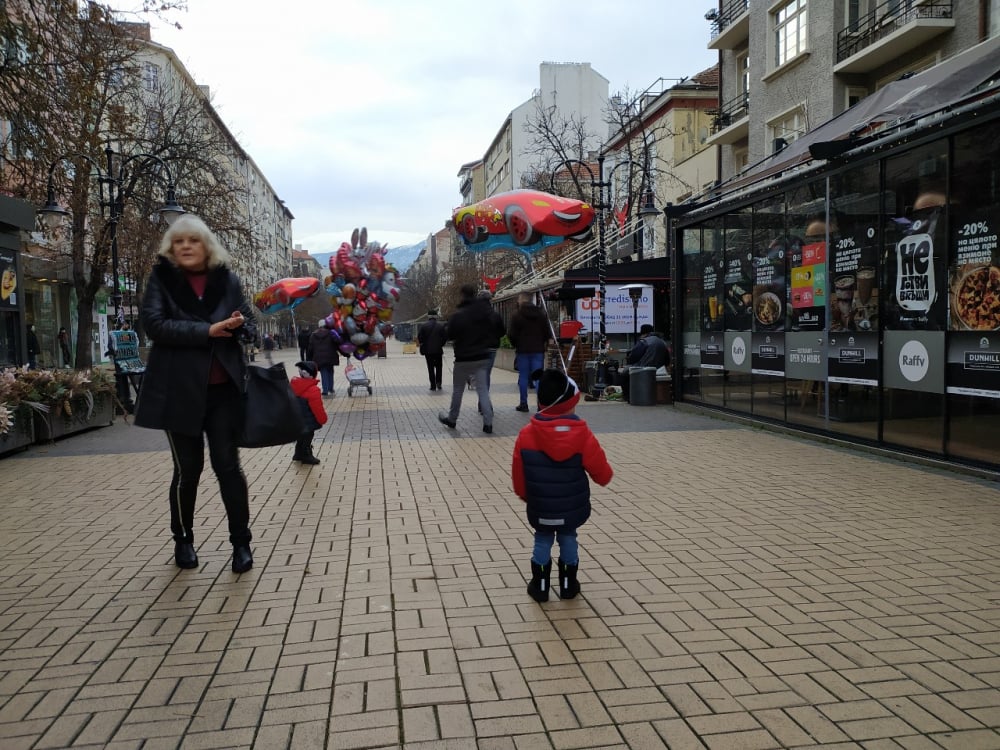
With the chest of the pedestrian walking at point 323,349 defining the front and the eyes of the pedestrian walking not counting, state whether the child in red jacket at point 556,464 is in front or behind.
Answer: behind

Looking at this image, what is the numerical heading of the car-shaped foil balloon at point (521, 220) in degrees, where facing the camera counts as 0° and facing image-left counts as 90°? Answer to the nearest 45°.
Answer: approximately 315°

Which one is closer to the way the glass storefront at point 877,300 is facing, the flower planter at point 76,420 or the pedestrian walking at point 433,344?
the flower planter

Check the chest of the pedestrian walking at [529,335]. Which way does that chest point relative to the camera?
away from the camera

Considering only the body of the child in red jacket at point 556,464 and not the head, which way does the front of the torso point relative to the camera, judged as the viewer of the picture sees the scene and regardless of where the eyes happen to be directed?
away from the camera

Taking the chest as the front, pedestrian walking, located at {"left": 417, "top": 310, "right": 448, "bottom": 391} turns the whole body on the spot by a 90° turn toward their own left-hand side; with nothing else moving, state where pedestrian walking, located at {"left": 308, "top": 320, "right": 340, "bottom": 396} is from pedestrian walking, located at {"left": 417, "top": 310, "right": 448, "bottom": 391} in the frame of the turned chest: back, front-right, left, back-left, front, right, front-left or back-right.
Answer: front-left

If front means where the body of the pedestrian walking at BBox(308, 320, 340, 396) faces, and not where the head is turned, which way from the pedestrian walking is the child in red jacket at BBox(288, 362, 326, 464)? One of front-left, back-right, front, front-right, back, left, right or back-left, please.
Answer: back

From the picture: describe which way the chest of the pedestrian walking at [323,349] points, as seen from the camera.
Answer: away from the camera

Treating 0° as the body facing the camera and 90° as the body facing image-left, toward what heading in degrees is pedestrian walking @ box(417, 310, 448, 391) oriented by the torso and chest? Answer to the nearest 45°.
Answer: approximately 180°

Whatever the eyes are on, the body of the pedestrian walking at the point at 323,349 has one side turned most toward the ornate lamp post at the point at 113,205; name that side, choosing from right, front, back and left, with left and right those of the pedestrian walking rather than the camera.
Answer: left

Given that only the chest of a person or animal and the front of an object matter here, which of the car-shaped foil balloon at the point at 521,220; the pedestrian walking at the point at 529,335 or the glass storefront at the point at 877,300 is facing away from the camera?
the pedestrian walking
